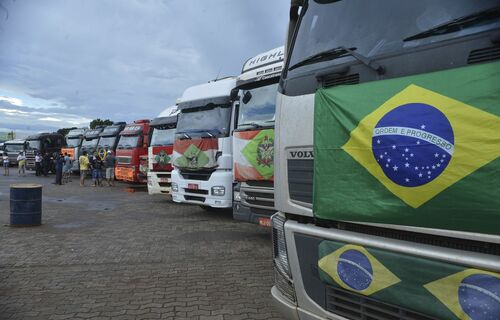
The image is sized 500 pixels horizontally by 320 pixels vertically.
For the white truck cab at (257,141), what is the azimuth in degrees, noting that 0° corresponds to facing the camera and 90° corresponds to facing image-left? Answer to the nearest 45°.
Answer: approximately 45°

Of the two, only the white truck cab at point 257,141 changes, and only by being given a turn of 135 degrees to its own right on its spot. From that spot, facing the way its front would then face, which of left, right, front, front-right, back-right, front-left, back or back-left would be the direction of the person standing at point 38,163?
front-left

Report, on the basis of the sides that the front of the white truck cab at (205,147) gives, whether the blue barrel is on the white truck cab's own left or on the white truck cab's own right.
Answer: on the white truck cab's own right

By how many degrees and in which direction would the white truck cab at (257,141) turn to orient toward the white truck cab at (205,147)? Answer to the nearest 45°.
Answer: approximately 90° to its right

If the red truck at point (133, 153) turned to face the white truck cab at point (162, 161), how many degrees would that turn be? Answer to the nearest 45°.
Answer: approximately 45° to its left

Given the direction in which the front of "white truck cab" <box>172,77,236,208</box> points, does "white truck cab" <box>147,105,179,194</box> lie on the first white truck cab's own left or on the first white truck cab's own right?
on the first white truck cab's own right

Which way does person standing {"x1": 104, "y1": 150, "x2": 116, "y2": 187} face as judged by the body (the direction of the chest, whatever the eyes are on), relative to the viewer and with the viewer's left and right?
facing away from the viewer

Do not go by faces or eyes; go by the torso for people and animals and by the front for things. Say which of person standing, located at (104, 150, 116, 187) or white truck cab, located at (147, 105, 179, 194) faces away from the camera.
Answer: the person standing
